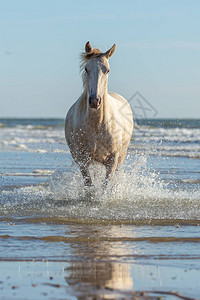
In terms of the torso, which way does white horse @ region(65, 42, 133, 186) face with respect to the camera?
toward the camera
